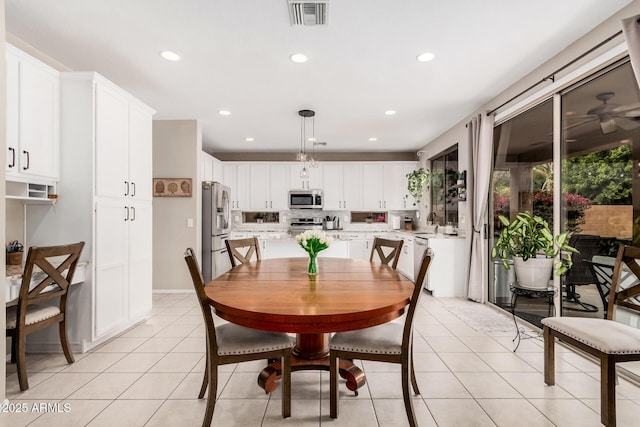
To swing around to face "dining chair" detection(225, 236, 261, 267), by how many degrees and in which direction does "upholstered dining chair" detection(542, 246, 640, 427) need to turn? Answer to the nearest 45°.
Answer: approximately 45° to its right

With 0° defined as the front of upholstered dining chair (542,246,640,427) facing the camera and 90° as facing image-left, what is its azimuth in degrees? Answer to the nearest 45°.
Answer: approximately 45°

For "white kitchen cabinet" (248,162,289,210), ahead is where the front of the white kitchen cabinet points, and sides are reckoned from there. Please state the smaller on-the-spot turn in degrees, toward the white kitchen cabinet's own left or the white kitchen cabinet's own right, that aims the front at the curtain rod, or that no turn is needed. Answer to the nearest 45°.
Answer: approximately 45° to the white kitchen cabinet's own left

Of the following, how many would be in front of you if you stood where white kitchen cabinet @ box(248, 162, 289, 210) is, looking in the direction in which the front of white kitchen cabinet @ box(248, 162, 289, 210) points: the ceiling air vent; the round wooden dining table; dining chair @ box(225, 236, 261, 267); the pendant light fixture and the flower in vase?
5

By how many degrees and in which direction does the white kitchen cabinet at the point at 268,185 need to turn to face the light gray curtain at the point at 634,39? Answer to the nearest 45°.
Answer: approximately 45° to its left

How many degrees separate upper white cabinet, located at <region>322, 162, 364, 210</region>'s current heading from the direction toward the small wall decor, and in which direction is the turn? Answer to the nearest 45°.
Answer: approximately 45° to its right

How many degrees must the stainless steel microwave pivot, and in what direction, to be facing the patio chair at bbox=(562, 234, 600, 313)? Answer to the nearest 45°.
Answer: approximately 45° to its left

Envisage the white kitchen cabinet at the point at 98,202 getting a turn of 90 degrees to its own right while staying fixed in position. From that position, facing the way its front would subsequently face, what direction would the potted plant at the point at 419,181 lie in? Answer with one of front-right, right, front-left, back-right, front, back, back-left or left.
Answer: back-left

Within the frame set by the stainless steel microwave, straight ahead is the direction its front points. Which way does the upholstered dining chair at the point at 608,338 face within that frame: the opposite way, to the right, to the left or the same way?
to the right
